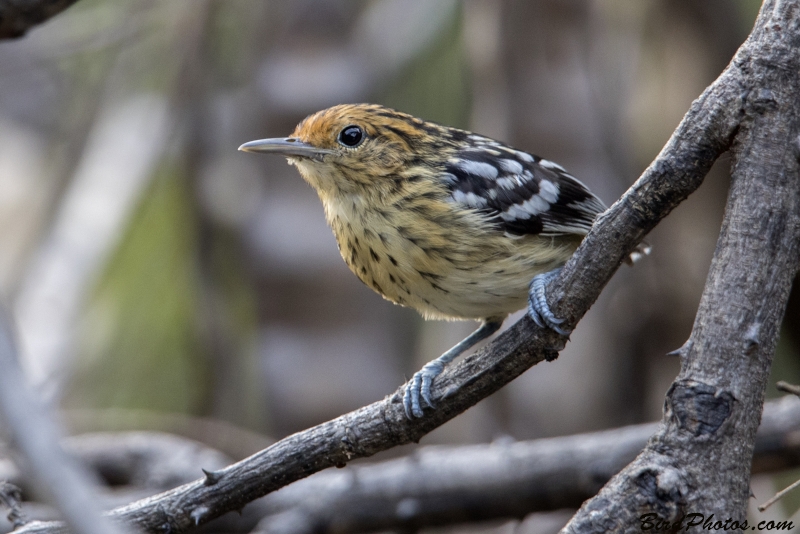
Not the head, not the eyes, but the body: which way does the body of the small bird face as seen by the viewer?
to the viewer's left

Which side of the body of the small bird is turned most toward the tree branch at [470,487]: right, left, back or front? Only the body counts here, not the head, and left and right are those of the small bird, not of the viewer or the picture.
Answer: right
